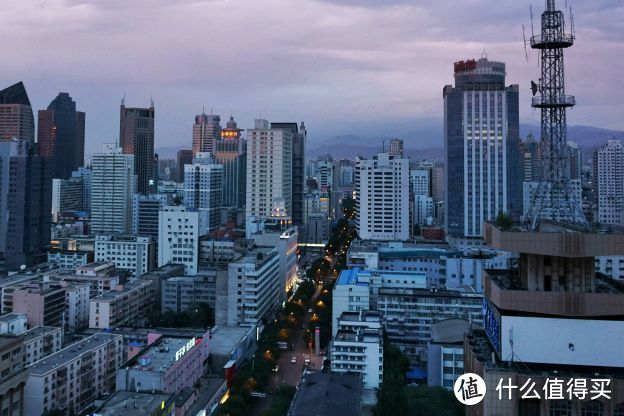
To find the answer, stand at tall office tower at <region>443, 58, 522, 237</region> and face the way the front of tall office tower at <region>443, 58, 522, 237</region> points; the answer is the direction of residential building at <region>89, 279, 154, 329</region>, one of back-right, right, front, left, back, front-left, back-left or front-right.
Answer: front-right

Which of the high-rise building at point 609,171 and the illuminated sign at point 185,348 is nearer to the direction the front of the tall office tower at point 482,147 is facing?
the illuminated sign

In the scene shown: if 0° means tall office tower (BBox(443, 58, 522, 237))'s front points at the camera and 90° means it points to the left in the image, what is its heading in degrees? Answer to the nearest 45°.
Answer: approximately 0°

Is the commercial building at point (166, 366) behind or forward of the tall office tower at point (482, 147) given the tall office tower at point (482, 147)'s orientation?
forward

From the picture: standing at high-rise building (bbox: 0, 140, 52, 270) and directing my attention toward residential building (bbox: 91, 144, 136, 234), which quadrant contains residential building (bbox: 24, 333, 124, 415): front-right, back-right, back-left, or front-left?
back-right

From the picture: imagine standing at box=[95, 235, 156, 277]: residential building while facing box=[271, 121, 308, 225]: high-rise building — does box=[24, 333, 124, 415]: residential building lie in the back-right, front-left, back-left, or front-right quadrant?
back-right

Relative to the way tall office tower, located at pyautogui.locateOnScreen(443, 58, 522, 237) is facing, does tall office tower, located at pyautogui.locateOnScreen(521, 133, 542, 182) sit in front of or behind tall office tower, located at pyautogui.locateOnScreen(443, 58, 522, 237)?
behind

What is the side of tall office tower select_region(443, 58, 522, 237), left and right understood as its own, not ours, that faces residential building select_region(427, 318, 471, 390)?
front

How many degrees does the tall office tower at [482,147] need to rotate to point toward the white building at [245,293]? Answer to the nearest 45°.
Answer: approximately 45° to its right
